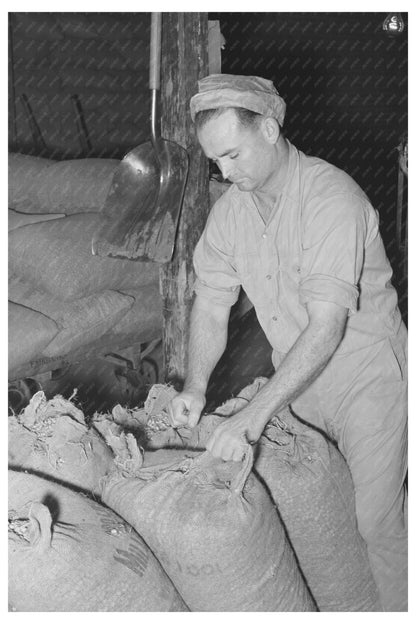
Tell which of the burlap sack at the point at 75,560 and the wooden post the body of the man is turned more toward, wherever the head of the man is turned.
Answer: the burlap sack

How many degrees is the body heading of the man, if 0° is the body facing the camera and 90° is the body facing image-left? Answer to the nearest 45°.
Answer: approximately 45°

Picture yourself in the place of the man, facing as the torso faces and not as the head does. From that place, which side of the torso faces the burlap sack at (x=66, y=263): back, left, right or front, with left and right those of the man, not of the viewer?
right

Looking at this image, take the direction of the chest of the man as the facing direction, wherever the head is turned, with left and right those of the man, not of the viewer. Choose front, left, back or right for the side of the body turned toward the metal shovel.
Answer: right
